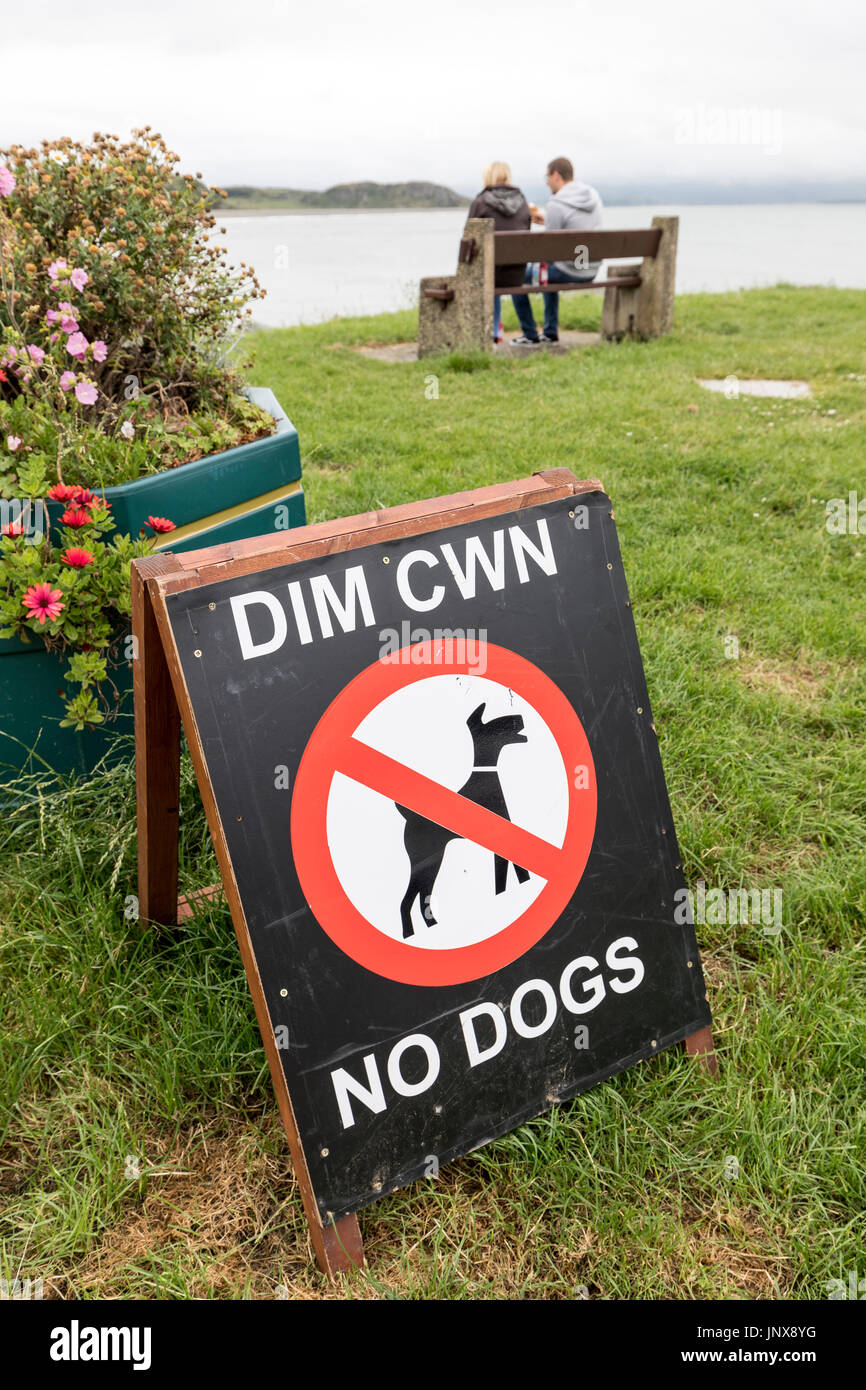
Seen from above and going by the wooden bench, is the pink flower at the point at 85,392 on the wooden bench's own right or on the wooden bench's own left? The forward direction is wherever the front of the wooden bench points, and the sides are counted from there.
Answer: on the wooden bench's own left

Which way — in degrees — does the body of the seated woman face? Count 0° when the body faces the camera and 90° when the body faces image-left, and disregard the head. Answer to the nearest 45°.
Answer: approximately 180°

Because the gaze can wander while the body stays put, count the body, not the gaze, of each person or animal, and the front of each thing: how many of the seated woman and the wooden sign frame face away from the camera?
1

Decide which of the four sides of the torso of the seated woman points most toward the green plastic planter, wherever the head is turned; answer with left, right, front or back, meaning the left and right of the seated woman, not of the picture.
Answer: back

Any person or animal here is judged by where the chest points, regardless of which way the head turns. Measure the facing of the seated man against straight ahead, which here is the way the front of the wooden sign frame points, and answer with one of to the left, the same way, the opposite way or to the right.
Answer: the opposite way

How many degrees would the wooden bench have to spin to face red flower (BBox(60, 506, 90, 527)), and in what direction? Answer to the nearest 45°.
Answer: approximately 135° to its left

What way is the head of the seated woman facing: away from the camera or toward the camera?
away from the camera

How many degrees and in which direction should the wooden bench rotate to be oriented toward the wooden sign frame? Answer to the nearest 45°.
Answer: approximately 135° to its left

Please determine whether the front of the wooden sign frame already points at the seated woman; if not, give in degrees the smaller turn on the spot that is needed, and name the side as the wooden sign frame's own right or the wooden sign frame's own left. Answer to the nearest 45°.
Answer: approximately 135° to the wooden sign frame's own left

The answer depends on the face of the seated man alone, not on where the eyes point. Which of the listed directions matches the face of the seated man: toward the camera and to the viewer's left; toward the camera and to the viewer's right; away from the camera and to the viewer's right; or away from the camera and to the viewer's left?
away from the camera and to the viewer's left

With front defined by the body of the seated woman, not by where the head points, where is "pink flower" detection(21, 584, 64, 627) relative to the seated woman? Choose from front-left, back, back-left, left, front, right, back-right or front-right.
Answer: back

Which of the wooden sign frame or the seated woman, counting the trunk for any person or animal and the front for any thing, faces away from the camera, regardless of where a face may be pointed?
the seated woman

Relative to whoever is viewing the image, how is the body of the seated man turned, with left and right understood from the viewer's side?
facing away from the viewer and to the left of the viewer

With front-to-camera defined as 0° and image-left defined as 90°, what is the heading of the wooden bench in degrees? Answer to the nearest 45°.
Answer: approximately 135°
